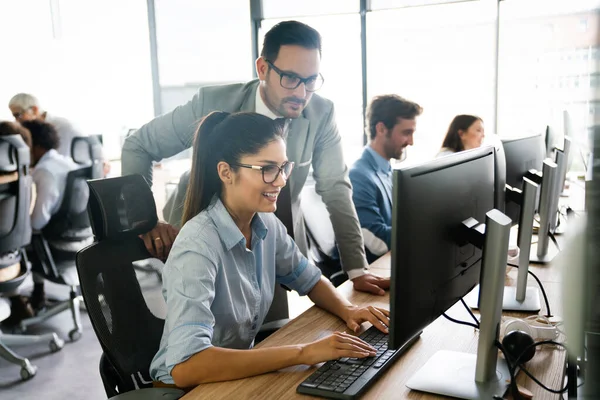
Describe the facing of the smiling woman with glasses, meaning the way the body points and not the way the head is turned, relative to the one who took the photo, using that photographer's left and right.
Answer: facing the viewer and to the right of the viewer

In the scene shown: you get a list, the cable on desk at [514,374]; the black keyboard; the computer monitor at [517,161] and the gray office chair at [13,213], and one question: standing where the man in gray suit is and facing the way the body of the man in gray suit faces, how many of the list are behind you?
1

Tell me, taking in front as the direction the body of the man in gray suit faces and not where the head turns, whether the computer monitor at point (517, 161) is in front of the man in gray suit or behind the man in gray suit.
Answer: in front

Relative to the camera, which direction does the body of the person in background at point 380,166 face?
to the viewer's right

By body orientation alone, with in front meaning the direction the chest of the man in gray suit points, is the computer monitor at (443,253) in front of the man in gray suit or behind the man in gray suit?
in front

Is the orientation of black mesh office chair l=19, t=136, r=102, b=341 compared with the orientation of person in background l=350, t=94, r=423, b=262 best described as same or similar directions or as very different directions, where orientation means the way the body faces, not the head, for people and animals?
very different directions

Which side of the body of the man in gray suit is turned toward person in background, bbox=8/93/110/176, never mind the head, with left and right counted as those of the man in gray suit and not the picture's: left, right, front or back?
back

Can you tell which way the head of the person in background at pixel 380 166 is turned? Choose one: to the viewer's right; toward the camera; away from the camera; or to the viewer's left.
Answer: to the viewer's right

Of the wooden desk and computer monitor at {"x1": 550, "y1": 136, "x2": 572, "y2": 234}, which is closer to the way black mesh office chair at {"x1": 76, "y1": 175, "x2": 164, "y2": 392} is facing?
the wooden desk

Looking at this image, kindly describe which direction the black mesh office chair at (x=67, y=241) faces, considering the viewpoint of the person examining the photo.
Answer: facing to the left of the viewer
